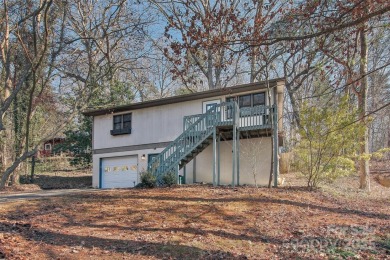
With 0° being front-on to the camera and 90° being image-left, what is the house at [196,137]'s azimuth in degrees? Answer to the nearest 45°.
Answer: approximately 45°
